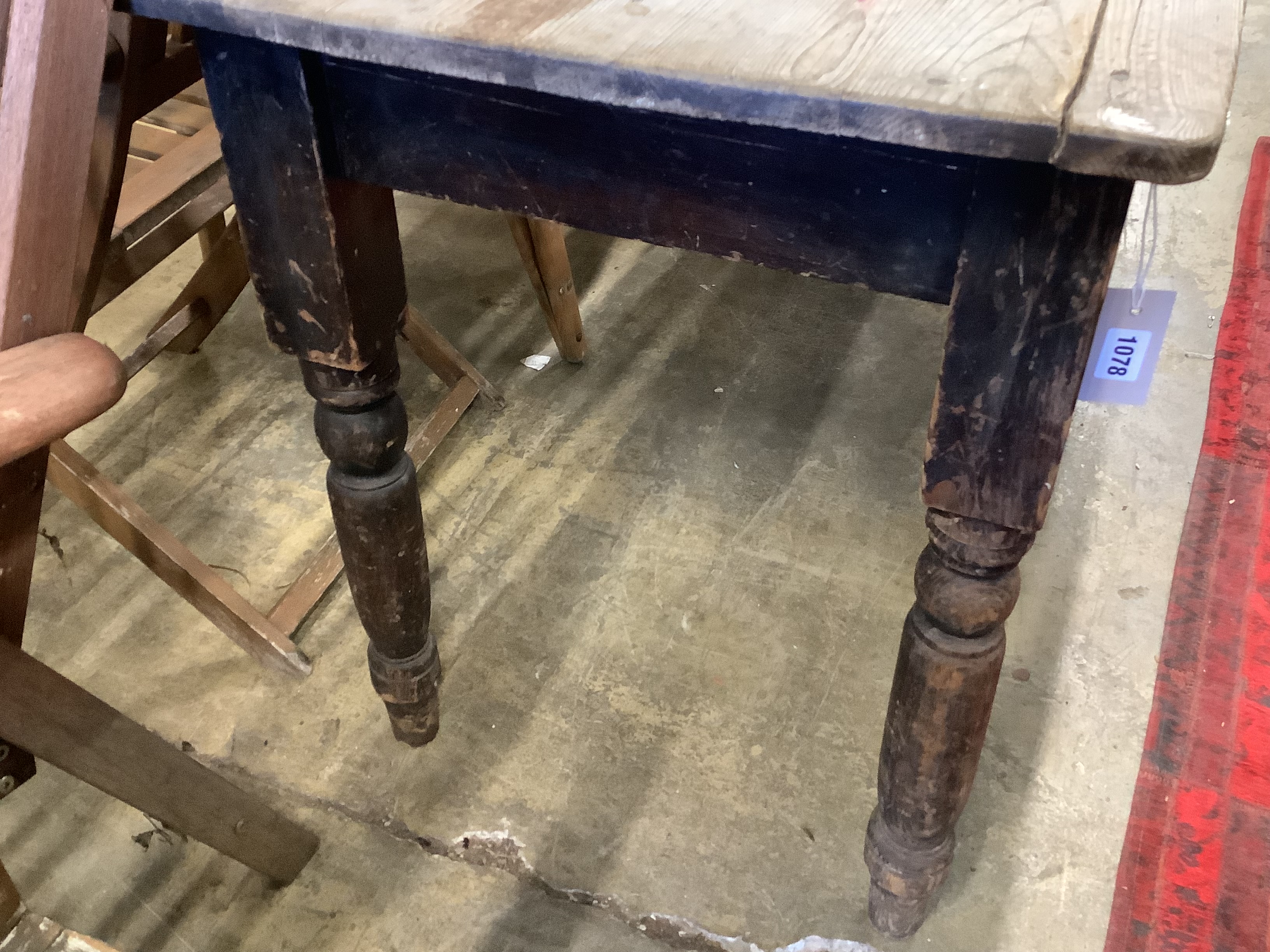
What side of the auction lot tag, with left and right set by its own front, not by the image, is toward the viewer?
front

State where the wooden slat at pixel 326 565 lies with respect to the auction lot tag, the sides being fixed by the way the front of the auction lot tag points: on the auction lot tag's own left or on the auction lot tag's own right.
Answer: on the auction lot tag's own right

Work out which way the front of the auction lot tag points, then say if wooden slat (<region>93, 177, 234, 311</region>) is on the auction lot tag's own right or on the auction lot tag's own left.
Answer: on the auction lot tag's own right

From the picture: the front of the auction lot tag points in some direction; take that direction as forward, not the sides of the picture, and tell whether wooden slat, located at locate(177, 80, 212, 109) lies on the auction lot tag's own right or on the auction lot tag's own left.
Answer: on the auction lot tag's own right

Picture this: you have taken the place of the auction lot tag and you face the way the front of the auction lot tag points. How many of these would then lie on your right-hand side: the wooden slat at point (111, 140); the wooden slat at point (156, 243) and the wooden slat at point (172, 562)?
3

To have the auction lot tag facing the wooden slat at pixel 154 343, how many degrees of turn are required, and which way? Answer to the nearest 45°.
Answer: approximately 90° to its right

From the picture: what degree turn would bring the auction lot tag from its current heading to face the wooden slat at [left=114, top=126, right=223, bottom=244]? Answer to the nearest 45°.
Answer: approximately 90° to its right

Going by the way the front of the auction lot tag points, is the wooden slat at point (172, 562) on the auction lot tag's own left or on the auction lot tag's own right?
on the auction lot tag's own right

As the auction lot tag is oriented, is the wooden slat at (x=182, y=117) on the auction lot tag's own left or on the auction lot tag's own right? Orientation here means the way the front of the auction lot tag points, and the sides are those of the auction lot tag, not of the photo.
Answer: on the auction lot tag's own right
